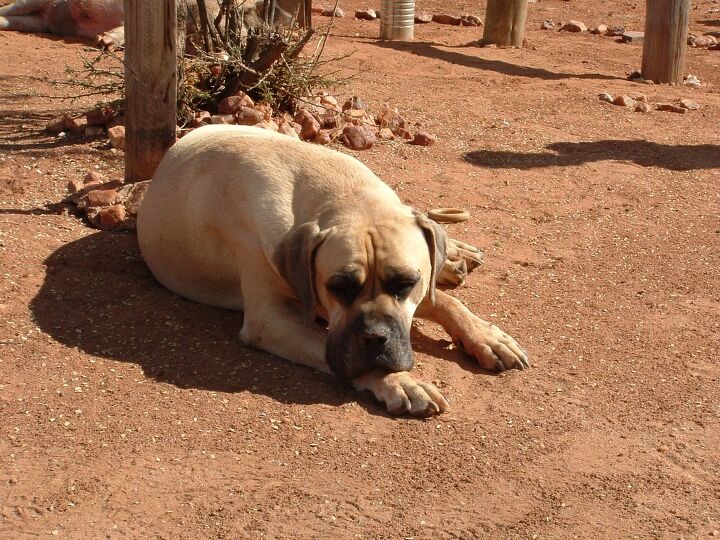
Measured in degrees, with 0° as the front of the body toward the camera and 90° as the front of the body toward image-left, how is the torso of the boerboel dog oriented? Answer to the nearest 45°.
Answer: approximately 315°

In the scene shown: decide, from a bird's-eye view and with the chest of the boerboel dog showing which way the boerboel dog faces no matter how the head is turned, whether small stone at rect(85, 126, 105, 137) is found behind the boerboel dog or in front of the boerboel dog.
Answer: behind

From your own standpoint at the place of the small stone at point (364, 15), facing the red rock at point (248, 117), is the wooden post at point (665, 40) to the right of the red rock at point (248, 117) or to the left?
left

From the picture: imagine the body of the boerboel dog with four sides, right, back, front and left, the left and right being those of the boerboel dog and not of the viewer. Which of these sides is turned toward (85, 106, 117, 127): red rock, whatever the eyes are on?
back

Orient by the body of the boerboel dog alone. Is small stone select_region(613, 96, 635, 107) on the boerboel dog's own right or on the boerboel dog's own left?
on the boerboel dog's own left

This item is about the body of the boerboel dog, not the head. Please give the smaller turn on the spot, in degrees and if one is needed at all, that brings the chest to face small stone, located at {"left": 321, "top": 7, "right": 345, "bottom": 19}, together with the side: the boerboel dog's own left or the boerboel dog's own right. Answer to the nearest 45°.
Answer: approximately 135° to the boerboel dog's own left

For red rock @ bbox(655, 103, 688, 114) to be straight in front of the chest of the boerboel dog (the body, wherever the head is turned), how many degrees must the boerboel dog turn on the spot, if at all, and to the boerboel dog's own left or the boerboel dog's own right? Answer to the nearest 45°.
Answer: approximately 90° to the boerboel dog's own left

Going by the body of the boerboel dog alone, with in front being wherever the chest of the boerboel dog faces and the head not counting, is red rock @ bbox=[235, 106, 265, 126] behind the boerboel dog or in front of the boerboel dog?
behind

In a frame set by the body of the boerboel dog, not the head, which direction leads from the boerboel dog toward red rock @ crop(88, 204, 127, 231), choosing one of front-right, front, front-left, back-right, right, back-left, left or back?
back

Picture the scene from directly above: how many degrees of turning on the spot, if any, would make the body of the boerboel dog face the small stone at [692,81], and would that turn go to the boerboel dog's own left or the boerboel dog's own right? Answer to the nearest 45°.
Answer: approximately 90° to the boerboel dog's own left

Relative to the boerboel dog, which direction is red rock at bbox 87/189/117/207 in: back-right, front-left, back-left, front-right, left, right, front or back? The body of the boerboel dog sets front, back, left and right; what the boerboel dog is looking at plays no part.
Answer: back

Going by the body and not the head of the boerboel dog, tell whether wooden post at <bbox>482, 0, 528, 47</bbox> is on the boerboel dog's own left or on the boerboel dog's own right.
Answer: on the boerboel dog's own left
